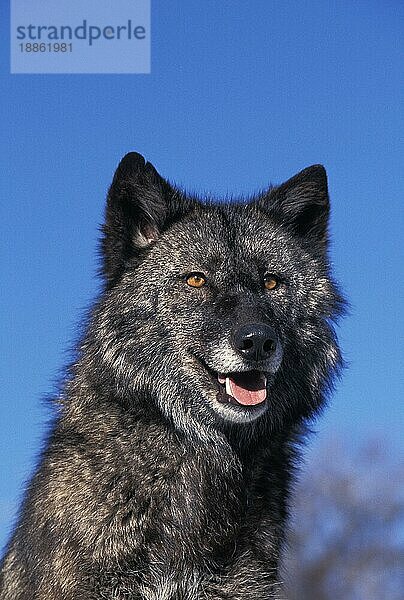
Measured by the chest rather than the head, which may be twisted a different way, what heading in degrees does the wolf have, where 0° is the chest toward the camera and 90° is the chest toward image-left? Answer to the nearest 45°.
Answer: approximately 315°
